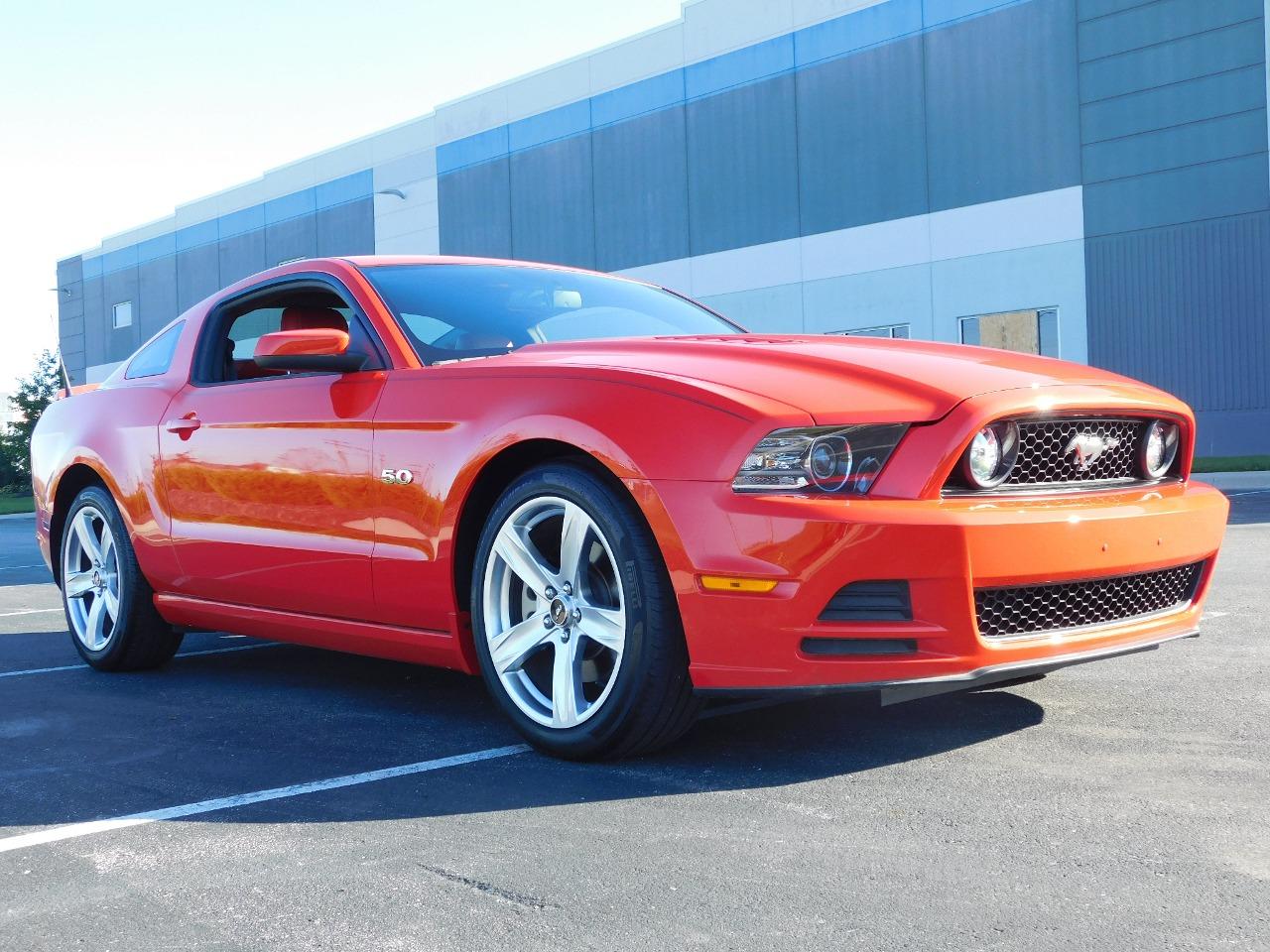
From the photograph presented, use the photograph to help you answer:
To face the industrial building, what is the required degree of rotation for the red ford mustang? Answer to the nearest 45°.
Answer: approximately 135° to its left
